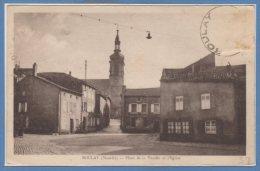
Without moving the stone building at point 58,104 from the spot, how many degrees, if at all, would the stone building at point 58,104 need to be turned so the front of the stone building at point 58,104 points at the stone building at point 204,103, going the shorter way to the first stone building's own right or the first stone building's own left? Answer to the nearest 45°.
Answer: approximately 45° to the first stone building's own left

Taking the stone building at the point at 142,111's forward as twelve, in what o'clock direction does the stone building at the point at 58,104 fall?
the stone building at the point at 58,104 is roughly at 3 o'clock from the stone building at the point at 142,111.

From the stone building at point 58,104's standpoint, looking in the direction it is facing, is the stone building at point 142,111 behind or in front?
in front

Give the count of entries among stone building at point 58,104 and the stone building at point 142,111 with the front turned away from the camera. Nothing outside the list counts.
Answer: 0

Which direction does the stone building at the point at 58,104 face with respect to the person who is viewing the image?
facing the viewer and to the right of the viewer

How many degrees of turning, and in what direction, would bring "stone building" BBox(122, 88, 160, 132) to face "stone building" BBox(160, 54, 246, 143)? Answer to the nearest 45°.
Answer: approximately 90° to its left

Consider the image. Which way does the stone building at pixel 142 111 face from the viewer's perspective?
toward the camera
